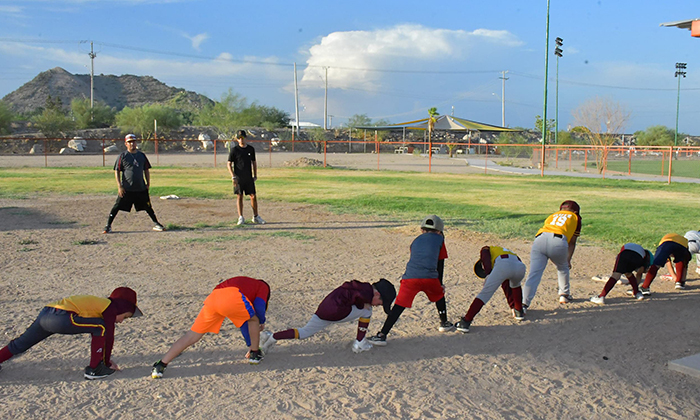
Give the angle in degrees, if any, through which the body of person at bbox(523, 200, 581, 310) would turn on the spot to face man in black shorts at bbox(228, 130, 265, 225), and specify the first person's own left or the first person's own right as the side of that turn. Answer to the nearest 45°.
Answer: approximately 90° to the first person's own left

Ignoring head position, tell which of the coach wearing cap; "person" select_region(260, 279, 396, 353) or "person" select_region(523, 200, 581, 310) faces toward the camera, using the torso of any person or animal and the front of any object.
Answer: the coach wearing cap

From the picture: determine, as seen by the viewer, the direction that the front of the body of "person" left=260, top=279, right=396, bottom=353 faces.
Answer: to the viewer's right

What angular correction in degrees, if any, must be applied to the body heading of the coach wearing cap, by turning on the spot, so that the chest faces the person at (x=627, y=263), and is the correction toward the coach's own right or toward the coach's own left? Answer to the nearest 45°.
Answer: approximately 45° to the coach's own left

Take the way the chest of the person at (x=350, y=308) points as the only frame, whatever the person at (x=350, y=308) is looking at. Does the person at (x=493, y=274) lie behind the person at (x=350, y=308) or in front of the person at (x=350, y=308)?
in front

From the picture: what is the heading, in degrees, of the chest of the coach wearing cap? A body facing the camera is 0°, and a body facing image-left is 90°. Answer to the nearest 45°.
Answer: approximately 0°

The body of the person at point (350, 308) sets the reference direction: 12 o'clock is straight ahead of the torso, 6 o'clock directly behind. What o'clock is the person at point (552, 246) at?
the person at point (552, 246) is roughly at 11 o'clock from the person at point (350, 308).

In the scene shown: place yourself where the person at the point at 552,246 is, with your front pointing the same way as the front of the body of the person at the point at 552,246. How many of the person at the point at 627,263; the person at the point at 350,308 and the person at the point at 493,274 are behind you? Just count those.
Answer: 2

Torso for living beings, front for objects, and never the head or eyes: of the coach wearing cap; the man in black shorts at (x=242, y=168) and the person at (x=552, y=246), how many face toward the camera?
2

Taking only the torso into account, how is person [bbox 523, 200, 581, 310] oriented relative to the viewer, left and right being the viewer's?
facing away from the viewer and to the right of the viewer

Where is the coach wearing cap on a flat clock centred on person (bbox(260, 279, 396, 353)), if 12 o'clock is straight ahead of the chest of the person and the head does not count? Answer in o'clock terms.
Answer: The coach wearing cap is roughly at 8 o'clock from the person.
